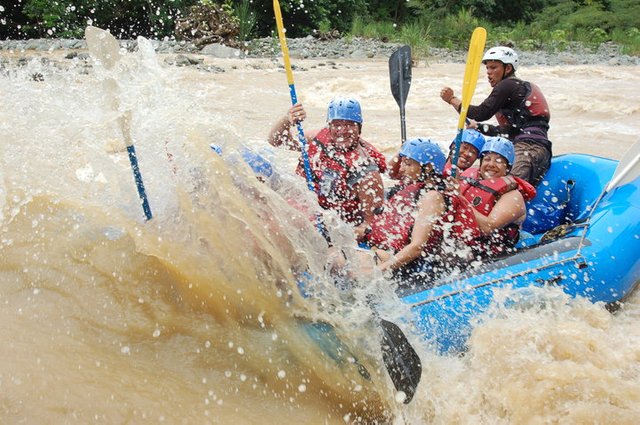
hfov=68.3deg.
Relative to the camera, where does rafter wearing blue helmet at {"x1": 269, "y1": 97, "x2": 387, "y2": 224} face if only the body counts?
toward the camera

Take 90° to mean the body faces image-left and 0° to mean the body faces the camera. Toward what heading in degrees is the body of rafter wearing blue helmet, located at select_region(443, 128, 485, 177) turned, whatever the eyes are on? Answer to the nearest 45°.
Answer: approximately 45°

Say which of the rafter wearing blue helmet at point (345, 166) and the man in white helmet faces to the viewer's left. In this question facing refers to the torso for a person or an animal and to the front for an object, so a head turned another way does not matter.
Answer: the man in white helmet

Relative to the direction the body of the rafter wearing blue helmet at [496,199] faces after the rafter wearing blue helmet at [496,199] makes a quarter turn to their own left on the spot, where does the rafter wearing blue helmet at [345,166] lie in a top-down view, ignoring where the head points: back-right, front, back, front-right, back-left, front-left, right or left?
back-right

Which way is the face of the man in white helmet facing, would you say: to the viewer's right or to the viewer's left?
to the viewer's left

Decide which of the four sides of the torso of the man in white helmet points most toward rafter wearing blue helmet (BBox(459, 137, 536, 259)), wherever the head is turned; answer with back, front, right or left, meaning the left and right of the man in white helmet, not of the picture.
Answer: left

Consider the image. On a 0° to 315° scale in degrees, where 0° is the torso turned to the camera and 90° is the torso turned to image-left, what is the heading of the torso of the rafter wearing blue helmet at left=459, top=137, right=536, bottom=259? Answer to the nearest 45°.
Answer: approximately 45°

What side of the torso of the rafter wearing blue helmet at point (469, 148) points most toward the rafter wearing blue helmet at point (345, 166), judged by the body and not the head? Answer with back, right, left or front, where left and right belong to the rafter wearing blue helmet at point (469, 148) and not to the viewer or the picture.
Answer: front

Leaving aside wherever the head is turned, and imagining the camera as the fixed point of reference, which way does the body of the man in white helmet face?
to the viewer's left
